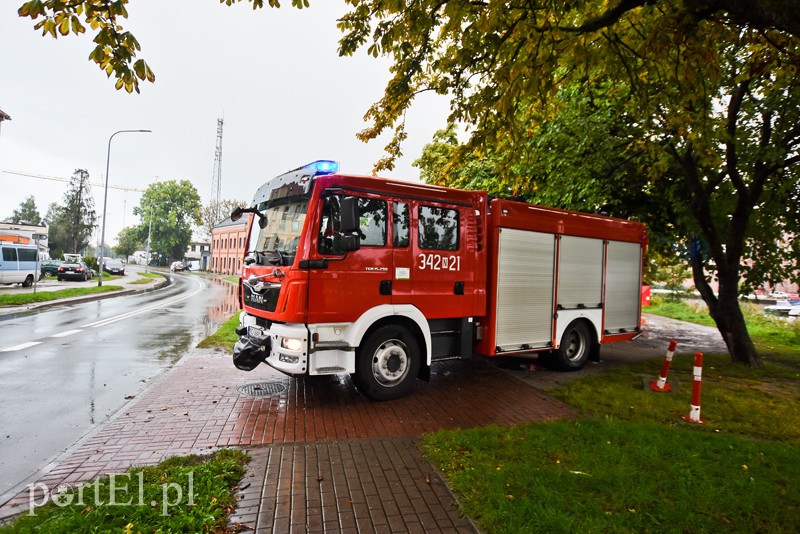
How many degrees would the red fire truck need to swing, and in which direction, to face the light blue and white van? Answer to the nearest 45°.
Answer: approximately 90° to its right

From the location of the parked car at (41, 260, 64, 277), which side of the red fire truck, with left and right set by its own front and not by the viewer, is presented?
right

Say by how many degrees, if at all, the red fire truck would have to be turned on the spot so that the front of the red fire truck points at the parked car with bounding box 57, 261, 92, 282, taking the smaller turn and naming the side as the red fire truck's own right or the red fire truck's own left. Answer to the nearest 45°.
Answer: approximately 90° to the red fire truck's own right

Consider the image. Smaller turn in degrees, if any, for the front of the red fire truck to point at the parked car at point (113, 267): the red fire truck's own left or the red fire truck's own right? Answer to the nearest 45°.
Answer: approximately 90° to the red fire truck's own right

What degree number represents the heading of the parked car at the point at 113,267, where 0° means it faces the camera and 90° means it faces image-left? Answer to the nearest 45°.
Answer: approximately 315°
